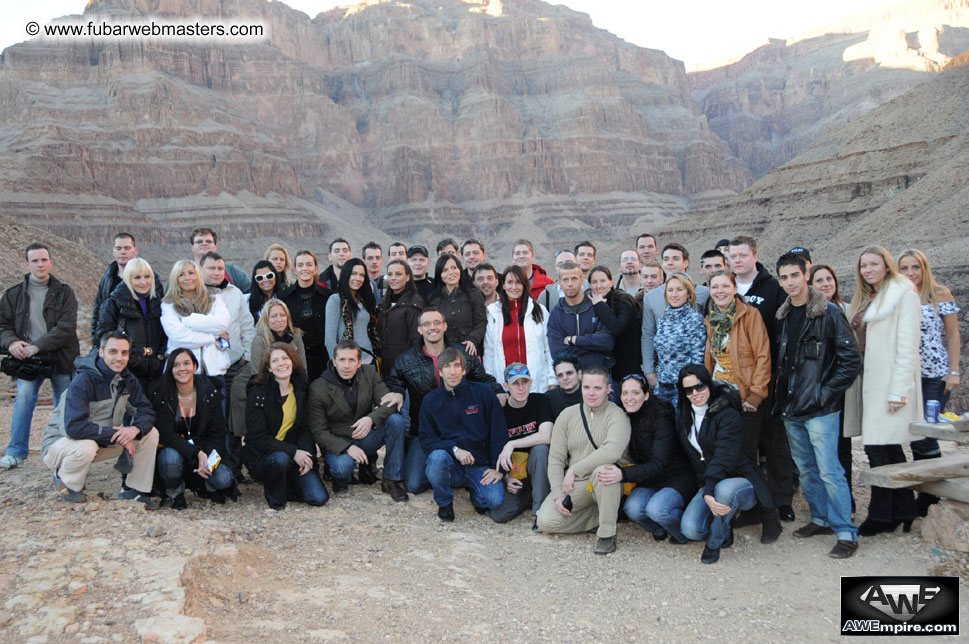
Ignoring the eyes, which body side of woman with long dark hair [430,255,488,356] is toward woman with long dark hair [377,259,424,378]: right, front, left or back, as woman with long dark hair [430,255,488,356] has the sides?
right

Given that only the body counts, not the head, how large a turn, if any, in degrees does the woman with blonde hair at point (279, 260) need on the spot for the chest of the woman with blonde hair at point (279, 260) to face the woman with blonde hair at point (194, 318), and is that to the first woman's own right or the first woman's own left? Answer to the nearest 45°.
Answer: approximately 45° to the first woman's own right

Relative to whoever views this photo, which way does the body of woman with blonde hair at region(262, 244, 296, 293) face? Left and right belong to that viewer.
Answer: facing the viewer

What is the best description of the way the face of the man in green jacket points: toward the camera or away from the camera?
toward the camera

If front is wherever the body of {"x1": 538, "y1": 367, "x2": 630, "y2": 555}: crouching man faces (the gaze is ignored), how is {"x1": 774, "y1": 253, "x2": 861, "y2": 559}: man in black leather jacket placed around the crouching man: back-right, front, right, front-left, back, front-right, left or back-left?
left

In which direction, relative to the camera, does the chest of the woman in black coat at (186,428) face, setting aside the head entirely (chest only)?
toward the camera

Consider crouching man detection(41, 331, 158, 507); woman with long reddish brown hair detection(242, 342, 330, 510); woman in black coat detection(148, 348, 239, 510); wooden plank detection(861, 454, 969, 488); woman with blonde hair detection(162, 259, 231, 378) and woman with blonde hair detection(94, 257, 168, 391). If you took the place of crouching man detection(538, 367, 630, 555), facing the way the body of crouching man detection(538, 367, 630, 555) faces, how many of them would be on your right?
5

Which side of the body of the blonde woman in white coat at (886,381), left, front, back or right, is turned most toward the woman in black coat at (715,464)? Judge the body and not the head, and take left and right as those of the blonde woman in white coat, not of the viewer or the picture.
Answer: front

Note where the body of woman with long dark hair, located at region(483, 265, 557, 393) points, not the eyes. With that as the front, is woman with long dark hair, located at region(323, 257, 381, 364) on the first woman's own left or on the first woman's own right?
on the first woman's own right

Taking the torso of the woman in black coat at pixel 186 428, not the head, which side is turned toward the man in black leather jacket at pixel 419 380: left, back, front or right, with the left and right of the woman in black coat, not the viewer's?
left

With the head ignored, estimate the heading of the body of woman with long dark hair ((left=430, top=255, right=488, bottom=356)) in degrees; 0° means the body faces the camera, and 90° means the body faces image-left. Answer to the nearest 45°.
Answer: approximately 0°

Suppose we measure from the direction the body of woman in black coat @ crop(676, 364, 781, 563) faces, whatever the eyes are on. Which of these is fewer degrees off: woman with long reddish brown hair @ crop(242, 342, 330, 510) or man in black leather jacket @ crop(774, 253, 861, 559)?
the woman with long reddish brown hair

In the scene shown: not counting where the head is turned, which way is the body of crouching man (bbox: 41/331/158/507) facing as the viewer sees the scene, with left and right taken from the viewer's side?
facing the viewer and to the right of the viewer

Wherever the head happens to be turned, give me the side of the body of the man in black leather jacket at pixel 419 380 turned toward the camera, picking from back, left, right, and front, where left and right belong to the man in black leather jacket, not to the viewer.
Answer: front

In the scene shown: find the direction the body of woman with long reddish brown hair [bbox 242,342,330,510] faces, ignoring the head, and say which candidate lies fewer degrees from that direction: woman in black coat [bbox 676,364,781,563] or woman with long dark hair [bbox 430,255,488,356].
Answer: the woman in black coat

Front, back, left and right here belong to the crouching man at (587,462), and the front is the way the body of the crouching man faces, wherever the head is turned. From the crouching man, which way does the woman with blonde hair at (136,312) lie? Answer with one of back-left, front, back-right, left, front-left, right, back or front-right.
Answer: right
